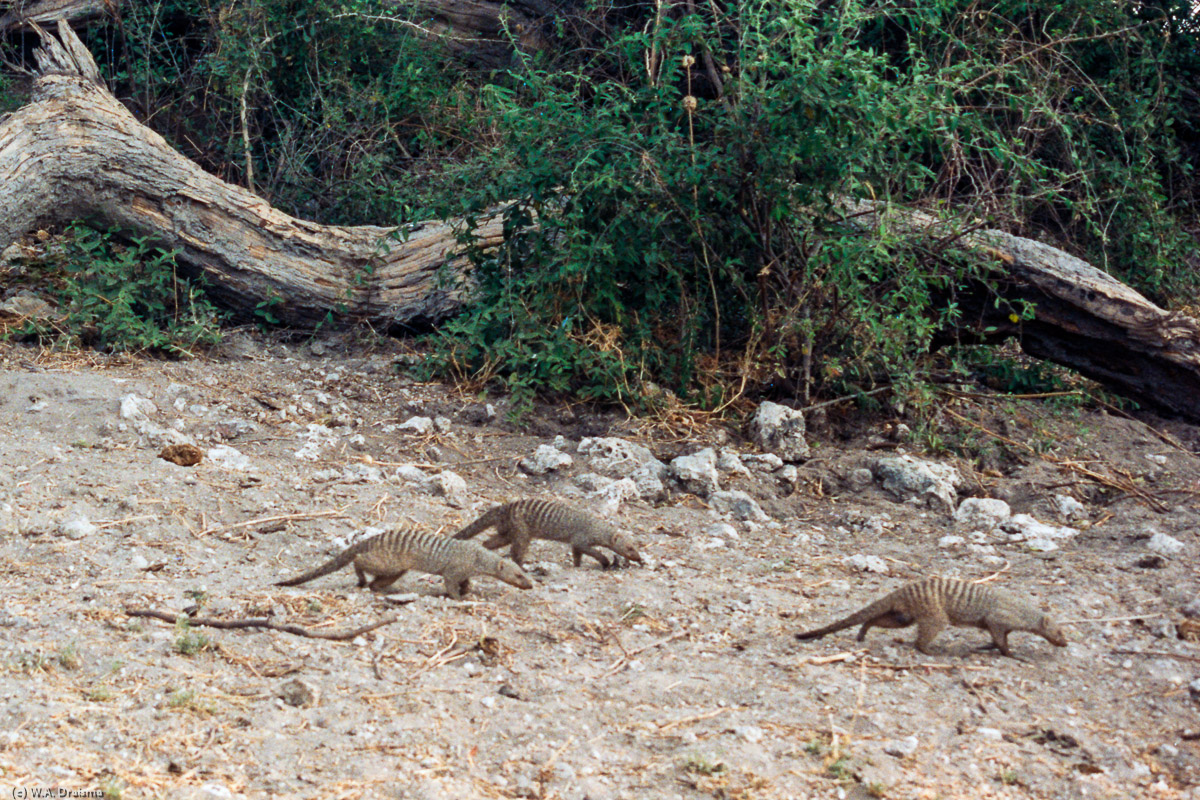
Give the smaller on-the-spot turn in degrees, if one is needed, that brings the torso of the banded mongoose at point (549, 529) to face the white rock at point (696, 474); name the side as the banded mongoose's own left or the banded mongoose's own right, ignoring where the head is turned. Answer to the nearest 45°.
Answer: approximately 45° to the banded mongoose's own left

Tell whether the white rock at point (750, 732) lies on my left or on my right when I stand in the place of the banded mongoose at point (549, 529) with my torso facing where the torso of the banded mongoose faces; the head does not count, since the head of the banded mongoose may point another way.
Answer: on my right

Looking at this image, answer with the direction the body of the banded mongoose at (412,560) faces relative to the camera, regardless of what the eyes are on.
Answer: to the viewer's right

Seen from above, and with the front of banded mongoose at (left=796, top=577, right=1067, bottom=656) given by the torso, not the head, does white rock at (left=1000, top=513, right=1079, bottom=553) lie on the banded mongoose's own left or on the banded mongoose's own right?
on the banded mongoose's own left

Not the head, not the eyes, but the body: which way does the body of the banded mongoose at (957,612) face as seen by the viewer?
to the viewer's right

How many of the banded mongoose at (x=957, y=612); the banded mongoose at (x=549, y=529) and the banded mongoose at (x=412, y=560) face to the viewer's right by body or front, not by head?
3

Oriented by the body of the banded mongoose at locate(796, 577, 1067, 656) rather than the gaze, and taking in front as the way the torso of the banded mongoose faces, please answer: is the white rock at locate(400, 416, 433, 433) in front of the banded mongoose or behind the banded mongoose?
behind

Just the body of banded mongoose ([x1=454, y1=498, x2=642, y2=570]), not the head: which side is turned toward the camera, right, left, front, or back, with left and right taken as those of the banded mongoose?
right

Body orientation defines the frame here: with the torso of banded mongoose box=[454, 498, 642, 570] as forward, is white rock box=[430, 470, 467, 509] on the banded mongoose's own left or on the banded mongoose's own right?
on the banded mongoose's own left

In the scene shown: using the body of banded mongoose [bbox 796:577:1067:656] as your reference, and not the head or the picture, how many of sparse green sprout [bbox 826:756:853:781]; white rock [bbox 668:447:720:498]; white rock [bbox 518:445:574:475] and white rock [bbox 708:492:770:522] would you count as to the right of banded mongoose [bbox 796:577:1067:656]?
1

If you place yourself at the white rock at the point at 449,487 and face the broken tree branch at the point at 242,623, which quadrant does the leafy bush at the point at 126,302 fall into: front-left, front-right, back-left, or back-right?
back-right

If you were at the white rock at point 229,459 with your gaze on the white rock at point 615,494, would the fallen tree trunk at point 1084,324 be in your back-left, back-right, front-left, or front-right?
front-left

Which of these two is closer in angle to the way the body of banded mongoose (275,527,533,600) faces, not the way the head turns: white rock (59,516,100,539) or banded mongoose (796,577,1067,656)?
the banded mongoose
